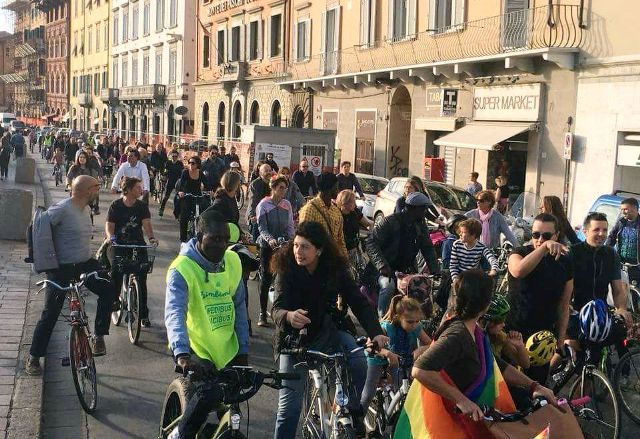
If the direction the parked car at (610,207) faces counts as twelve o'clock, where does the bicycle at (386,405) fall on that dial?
The bicycle is roughly at 11 o'clock from the parked car.

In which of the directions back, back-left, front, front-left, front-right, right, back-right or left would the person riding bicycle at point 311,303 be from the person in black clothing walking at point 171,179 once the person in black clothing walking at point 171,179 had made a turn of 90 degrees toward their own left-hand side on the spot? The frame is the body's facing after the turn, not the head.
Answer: right

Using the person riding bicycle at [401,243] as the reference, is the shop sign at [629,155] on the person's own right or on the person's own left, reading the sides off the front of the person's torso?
on the person's own left

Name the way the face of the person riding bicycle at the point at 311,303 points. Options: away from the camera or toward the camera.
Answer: toward the camera

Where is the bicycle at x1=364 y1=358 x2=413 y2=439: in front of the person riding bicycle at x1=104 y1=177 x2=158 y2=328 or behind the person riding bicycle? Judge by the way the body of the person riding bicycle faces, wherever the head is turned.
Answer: in front

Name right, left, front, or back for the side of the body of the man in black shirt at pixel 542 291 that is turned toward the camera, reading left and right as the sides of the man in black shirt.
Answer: front

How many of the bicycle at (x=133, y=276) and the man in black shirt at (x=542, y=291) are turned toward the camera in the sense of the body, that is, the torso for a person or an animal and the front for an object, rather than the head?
2

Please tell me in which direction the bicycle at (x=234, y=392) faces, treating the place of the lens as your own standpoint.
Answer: facing the viewer and to the right of the viewer

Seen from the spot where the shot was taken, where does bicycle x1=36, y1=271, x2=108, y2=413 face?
facing the viewer

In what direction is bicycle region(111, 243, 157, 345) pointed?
toward the camera

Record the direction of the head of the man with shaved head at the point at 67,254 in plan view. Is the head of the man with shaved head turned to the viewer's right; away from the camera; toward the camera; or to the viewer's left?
to the viewer's right

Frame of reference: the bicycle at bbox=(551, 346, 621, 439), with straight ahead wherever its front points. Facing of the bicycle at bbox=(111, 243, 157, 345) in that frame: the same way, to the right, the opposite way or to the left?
the same way

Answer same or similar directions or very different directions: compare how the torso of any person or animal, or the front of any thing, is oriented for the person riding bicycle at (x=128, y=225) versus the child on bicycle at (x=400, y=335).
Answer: same or similar directions

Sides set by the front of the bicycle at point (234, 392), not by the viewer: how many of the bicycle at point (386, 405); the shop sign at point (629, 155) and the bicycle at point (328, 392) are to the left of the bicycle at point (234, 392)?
3

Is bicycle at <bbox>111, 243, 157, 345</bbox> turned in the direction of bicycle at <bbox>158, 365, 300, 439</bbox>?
yes

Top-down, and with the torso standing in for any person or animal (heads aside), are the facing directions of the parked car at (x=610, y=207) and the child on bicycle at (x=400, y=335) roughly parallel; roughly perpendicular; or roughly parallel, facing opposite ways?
roughly perpendicular

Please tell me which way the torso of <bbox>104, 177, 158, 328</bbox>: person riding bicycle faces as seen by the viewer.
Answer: toward the camera
